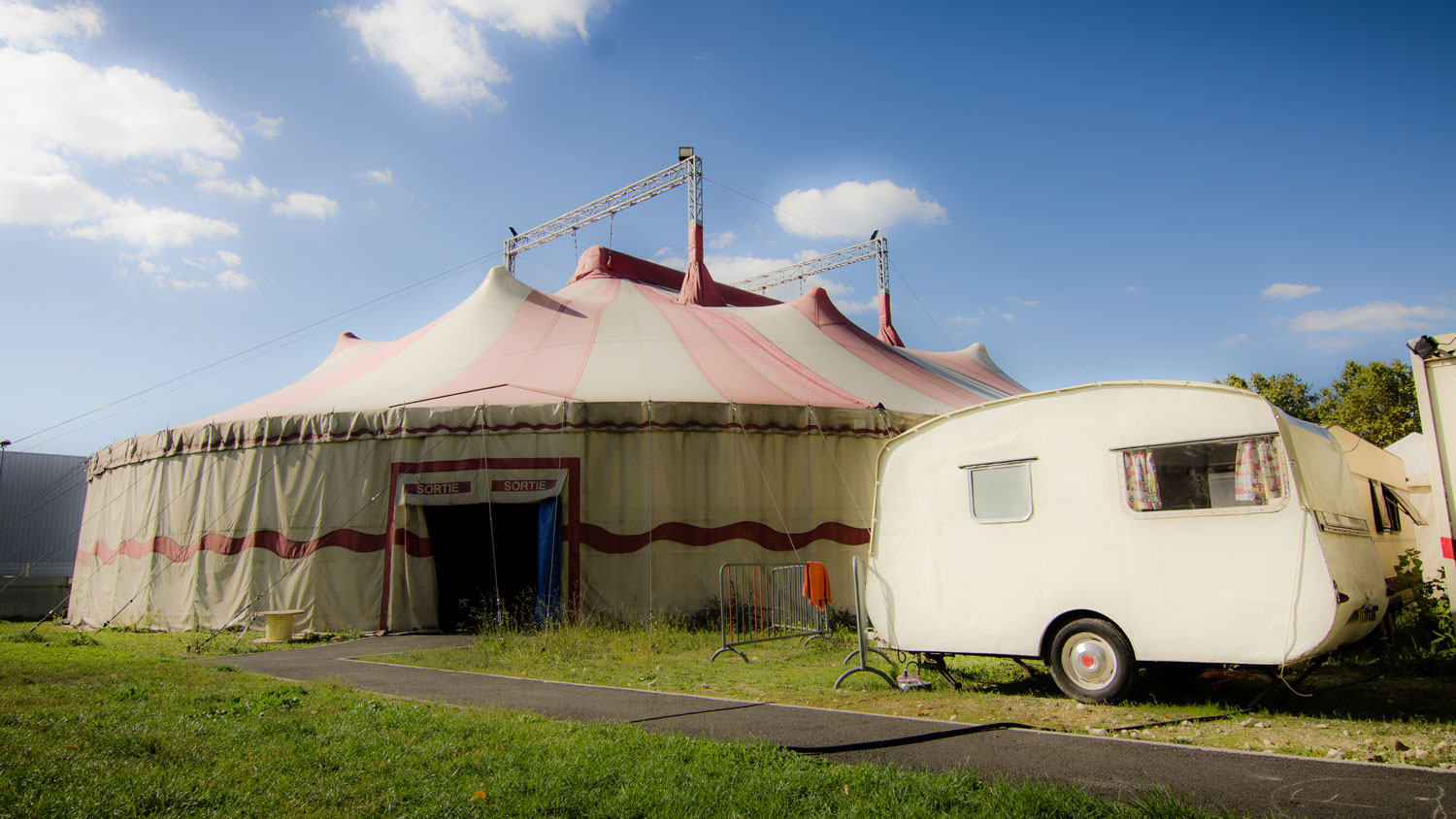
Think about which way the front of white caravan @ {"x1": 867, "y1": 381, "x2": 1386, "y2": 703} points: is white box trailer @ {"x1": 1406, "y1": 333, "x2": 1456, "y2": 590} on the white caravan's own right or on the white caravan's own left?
on the white caravan's own right

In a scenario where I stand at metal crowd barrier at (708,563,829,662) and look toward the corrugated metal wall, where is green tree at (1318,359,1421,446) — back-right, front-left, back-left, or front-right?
back-right

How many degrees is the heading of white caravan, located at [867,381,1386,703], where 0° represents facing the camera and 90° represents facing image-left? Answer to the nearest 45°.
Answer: approximately 135°
